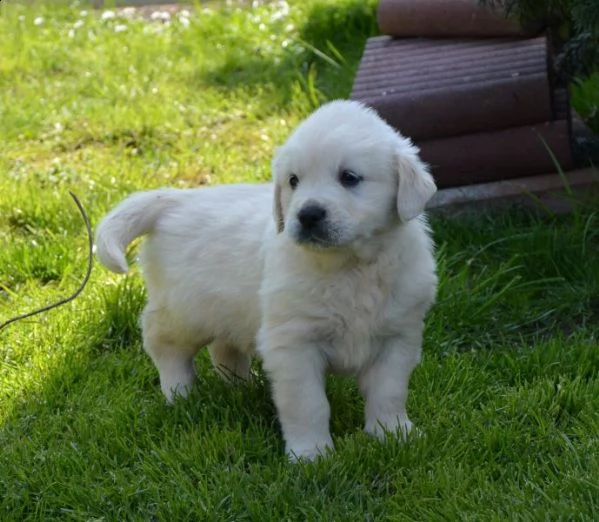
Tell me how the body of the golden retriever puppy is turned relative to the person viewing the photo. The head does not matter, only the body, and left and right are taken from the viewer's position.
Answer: facing the viewer and to the right of the viewer
